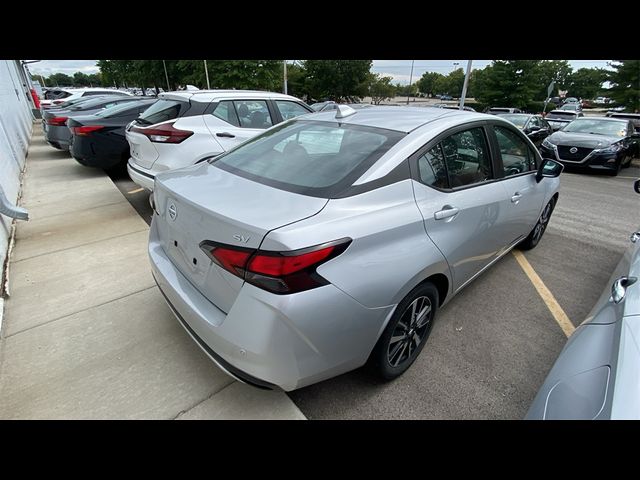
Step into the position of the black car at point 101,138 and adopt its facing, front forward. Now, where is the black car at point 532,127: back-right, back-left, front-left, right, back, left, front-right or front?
front-right

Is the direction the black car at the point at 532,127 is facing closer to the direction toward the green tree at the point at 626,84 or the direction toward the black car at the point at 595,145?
the black car

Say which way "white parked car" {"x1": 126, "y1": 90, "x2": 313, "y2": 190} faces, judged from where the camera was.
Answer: facing away from the viewer and to the right of the viewer

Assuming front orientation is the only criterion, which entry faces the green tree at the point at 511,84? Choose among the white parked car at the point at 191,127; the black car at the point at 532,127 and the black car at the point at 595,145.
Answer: the white parked car

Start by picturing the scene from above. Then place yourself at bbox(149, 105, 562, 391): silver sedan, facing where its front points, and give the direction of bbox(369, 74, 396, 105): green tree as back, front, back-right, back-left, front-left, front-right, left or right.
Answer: front-left

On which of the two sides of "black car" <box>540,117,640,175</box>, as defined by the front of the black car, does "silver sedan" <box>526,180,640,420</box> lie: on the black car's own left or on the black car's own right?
on the black car's own left

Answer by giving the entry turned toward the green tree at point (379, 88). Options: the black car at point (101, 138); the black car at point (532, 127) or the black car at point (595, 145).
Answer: the black car at point (101, 138)

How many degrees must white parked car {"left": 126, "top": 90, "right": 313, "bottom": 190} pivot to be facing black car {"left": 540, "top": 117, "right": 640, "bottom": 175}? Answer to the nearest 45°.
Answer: approximately 45° to its right

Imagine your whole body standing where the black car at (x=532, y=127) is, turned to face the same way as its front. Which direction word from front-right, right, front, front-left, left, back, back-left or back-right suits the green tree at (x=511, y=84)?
back-right

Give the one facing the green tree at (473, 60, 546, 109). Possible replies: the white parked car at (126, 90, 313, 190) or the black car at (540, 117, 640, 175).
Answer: the white parked car

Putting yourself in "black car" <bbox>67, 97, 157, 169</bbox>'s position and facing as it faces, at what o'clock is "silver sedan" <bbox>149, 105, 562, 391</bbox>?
The silver sedan is roughly at 4 o'clock from the black car.
